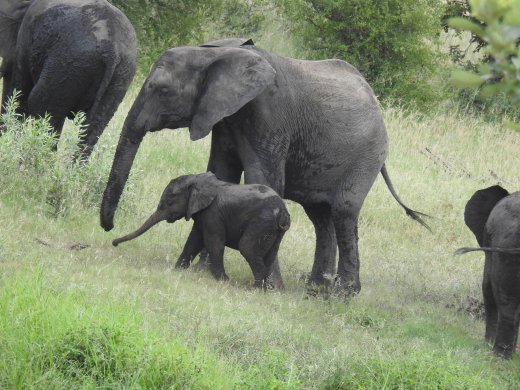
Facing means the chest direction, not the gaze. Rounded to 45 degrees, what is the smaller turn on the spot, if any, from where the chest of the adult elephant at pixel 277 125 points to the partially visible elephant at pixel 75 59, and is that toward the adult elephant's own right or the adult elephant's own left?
approximately 45° to the adult elephant's own right

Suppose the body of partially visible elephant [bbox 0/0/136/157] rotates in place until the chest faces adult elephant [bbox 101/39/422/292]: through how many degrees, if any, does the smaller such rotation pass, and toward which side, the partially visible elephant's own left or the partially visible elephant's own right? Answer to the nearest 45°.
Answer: approximately 180°

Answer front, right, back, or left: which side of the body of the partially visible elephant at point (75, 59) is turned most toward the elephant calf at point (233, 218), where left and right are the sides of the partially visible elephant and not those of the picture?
back

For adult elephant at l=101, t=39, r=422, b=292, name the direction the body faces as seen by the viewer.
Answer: to the viewer's left

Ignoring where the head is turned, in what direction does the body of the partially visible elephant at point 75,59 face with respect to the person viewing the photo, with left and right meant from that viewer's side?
facing away from the viewer and to the left of the viewer

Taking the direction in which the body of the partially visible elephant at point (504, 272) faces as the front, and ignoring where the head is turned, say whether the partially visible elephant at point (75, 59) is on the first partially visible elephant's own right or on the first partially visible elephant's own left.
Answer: on the first partially visible elephant's own left

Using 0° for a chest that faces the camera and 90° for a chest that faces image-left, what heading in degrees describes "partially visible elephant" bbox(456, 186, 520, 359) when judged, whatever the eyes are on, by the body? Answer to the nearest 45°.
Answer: approximately 180°
